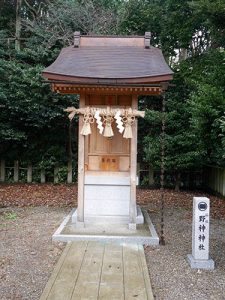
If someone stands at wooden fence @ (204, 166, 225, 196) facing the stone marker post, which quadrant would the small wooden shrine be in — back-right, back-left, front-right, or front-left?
front-right

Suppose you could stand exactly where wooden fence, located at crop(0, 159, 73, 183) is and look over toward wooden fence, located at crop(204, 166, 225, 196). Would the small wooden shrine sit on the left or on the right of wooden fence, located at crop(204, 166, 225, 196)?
right

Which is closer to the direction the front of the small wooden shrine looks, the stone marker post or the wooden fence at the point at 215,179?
the stone marker post

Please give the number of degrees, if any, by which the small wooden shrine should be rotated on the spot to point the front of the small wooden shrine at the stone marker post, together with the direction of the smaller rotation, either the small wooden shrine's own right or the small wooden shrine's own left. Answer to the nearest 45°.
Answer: approximately 45° to the small wooden shrine's own left

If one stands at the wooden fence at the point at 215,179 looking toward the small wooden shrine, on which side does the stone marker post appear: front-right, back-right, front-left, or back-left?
front-left

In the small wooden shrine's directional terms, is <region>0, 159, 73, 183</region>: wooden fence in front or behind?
behind

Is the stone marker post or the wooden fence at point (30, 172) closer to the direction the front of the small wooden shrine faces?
the stone marker post

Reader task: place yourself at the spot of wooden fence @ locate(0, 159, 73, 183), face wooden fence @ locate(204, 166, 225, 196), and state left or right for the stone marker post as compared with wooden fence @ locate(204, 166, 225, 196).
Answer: right

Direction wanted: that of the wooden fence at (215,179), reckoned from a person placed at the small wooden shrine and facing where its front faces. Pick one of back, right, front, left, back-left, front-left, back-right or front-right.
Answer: back-left

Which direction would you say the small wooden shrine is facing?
toward the camera
